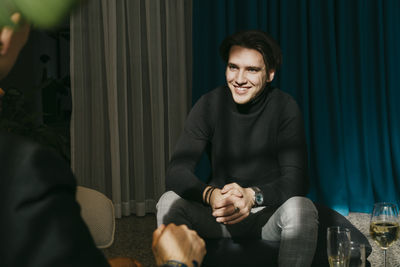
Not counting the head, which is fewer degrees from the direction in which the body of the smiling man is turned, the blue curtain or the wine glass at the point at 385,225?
the wine glass

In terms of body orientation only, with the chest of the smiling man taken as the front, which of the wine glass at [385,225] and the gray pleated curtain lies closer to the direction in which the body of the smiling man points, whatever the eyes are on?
the wine glass

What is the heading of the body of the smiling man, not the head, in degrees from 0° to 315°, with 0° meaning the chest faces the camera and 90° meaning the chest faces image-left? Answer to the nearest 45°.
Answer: approximately 0°

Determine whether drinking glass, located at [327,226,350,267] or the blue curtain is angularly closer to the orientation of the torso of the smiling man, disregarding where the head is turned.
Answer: the drinking glass
